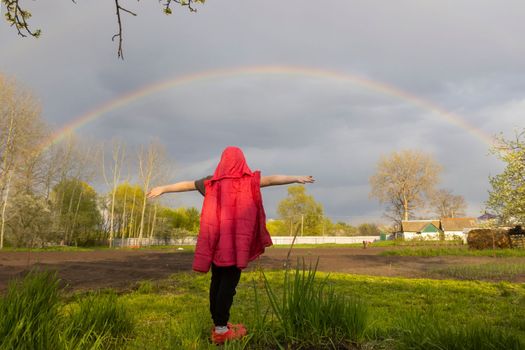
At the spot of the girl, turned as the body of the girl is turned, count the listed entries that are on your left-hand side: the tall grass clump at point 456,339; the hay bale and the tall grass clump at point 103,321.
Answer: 1

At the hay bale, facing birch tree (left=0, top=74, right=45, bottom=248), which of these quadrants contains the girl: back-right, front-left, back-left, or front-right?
front-left

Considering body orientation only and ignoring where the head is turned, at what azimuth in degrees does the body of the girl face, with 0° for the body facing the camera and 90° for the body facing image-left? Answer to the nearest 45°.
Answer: approximately 180°

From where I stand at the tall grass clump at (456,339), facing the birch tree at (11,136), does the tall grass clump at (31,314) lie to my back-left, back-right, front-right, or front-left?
front-left

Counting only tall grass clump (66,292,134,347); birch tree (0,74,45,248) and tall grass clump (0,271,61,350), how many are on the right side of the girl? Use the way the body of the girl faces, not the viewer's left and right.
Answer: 0

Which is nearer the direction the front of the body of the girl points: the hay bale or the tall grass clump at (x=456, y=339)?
the hay bale

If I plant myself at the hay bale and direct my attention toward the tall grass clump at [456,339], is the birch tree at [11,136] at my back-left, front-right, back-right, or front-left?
front-right

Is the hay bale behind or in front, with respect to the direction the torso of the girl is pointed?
in front

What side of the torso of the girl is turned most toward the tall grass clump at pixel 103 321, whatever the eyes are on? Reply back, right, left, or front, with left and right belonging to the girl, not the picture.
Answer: left

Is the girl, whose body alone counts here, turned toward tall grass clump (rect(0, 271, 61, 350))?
no

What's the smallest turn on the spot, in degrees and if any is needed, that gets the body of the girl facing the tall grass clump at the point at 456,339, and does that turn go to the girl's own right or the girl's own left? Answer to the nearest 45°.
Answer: approximately 135° to the girl's own right

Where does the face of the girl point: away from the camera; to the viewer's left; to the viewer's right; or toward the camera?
away from the camera

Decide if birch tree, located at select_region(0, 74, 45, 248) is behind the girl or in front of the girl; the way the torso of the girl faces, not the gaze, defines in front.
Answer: in front
